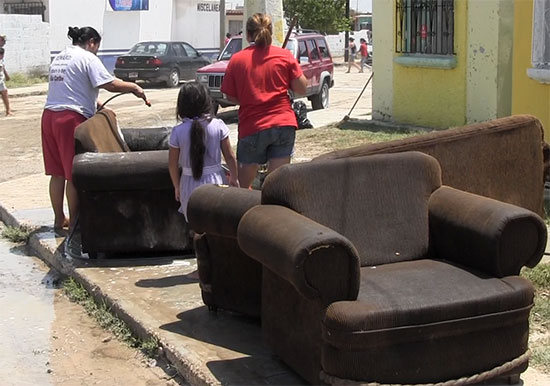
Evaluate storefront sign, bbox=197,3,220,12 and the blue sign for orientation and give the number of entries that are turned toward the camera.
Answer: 2

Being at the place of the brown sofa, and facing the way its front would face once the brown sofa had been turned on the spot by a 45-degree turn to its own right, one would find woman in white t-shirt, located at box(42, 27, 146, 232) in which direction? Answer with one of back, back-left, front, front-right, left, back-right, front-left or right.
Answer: front-right

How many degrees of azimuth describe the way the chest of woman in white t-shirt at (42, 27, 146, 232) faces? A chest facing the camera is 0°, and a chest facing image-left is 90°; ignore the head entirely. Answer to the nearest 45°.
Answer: approximately 225°

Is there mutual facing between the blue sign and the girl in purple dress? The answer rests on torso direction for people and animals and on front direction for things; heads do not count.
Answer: yes

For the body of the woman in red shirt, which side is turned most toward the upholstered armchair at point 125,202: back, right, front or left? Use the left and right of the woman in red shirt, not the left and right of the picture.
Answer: left

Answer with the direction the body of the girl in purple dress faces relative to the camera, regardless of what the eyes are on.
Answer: away from the camera

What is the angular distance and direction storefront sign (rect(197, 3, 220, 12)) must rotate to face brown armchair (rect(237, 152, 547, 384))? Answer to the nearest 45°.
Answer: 0° — it already faces it

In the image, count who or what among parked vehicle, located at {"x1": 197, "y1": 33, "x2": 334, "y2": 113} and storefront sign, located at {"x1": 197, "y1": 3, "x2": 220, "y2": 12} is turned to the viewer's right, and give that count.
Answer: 0

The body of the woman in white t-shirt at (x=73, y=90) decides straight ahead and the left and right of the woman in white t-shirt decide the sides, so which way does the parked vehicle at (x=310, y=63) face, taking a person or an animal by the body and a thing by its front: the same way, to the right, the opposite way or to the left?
the opposite way

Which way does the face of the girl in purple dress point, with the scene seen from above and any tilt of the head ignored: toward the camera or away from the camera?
away from the camera

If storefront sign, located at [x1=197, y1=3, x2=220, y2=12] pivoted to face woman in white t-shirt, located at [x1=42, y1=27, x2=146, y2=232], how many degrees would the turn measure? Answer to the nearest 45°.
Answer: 0° — it already faces them

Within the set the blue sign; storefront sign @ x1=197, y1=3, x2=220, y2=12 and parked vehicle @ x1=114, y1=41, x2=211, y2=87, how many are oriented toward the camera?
2

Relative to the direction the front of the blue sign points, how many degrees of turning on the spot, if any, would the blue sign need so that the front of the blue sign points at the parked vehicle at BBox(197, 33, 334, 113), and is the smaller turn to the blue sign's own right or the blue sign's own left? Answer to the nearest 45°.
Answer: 0° — it already faces it
